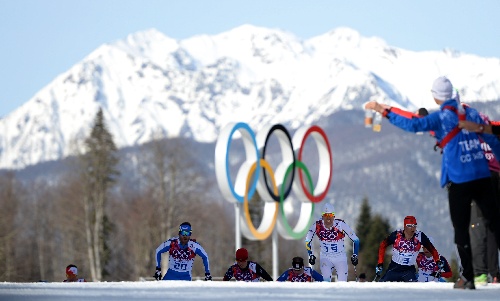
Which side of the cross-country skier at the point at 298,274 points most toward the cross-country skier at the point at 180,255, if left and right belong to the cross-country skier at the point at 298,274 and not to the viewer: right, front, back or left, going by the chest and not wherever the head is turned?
right

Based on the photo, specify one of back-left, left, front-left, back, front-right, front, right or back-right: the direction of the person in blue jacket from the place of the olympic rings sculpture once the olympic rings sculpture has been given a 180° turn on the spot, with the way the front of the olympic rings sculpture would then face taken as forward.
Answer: back-left

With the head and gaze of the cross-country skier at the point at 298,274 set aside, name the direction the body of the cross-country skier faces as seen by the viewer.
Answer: toward the camera

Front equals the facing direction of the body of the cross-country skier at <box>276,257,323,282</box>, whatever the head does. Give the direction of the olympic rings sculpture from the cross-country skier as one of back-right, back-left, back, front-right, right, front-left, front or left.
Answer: back

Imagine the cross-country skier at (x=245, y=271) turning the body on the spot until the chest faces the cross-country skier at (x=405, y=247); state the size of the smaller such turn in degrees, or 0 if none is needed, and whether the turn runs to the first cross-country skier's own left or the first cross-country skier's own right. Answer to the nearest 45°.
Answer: approximately 90° to the first cross-country skier's own left

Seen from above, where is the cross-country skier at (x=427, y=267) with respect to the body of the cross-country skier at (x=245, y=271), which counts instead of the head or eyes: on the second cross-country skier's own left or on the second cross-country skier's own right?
on the second cross-country skier's own left

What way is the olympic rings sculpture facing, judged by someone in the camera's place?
facing the viewer and to the right of the viewer

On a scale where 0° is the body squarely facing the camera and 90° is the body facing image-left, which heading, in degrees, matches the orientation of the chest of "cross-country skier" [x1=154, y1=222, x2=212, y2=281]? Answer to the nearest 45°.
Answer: approximately 0°

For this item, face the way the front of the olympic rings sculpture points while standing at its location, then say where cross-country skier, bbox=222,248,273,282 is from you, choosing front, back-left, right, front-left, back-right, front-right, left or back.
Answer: front-right

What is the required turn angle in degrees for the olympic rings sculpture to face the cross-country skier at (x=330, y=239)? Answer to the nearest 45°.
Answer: approximately 45° to its right

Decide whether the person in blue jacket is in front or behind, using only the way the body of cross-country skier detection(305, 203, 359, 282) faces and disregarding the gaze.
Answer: in front

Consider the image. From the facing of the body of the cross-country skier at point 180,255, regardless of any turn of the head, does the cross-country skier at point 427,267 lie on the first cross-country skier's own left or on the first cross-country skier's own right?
on the first cross-country skier's own left

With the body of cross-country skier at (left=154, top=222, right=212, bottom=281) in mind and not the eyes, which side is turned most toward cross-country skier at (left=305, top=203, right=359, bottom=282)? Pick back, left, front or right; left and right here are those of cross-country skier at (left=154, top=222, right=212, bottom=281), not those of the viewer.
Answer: left
